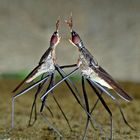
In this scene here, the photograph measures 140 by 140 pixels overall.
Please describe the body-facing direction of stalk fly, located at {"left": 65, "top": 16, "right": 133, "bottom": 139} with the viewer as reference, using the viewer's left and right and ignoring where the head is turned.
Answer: facing to the left of the viewer
